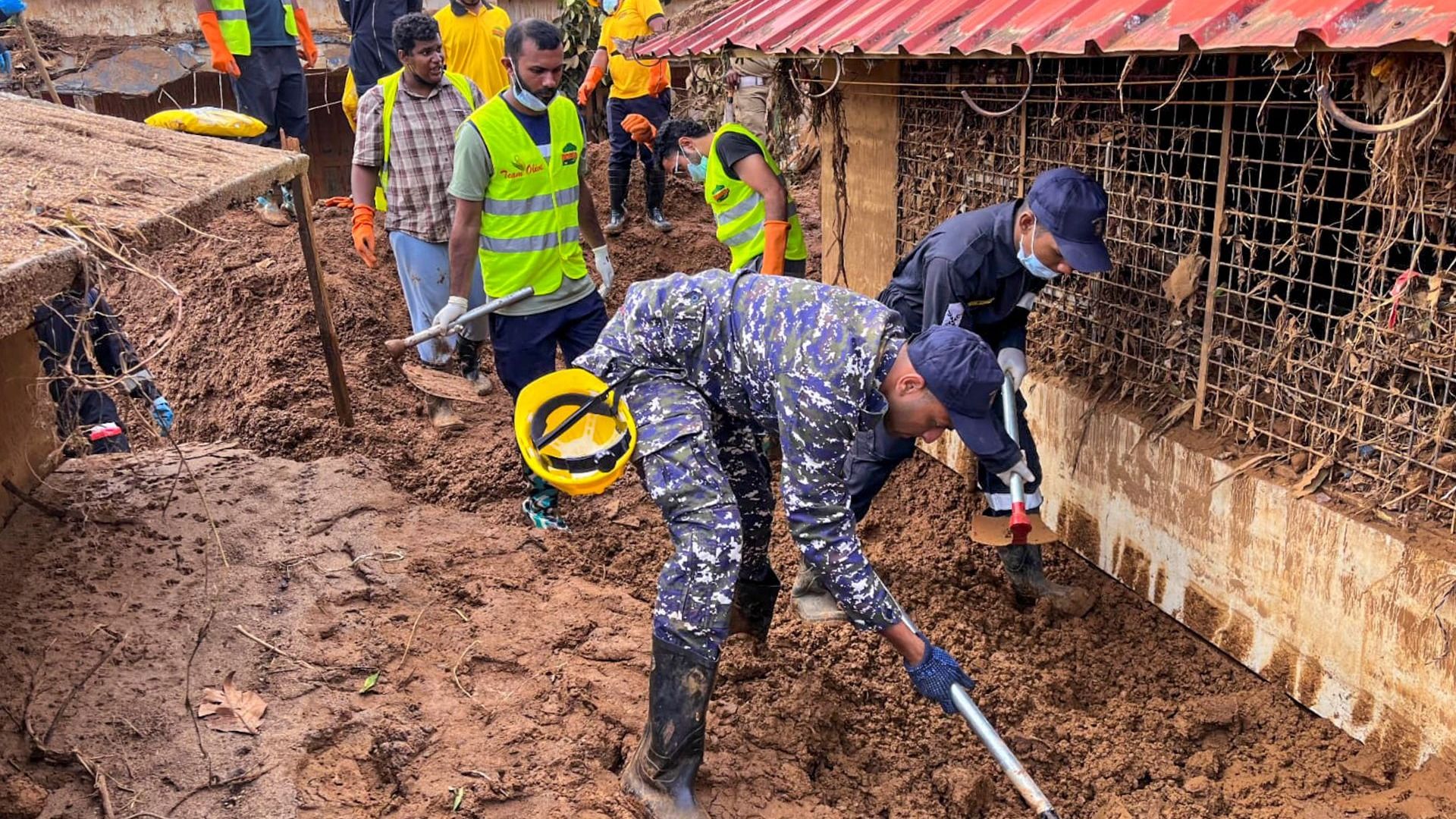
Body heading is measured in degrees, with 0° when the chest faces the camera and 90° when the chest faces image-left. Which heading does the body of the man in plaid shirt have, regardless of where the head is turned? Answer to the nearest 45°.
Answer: approximately 315°

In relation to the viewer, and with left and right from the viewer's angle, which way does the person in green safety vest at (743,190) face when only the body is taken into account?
facing the viewer and to the left of the viewer

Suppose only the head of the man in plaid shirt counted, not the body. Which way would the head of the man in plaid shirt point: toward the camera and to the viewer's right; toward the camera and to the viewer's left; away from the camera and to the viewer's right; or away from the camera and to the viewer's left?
toward the camera and to the viewer's right

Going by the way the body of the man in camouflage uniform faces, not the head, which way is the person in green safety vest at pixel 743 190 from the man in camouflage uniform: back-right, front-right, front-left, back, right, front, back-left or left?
left

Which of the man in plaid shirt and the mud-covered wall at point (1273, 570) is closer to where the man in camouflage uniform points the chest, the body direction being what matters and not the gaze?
the mud-covered wall

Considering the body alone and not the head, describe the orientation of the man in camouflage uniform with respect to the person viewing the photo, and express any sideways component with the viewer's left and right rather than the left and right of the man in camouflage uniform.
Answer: facing to the right of the viewer

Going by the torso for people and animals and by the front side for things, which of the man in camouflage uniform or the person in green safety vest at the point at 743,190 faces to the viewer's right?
the man in camouflage uniform

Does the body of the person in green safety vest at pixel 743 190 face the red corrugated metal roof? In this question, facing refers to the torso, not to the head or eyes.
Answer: no

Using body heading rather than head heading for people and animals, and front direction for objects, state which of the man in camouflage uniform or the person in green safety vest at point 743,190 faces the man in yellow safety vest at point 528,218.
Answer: the person in green safety vest

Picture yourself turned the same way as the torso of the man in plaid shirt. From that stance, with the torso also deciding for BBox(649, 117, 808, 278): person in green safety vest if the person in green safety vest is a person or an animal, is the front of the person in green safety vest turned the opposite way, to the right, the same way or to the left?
to the right

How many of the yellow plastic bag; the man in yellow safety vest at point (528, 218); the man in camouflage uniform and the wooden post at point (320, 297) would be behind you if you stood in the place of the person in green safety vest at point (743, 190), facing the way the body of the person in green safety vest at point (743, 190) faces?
0

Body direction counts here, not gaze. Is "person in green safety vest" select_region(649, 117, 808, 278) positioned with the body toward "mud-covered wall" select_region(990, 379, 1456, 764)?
no

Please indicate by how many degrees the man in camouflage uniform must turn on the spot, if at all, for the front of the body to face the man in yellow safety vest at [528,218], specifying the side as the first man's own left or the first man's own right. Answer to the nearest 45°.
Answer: approximately 135° to the first man's own left

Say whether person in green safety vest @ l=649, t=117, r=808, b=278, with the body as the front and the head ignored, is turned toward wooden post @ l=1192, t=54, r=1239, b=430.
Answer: no

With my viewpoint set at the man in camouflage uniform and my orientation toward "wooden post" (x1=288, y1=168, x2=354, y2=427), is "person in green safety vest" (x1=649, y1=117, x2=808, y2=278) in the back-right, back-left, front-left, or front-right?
front-right

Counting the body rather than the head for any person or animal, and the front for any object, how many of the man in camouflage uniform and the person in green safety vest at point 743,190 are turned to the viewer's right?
1

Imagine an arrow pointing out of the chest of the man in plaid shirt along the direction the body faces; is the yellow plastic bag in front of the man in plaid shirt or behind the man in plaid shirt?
behind
